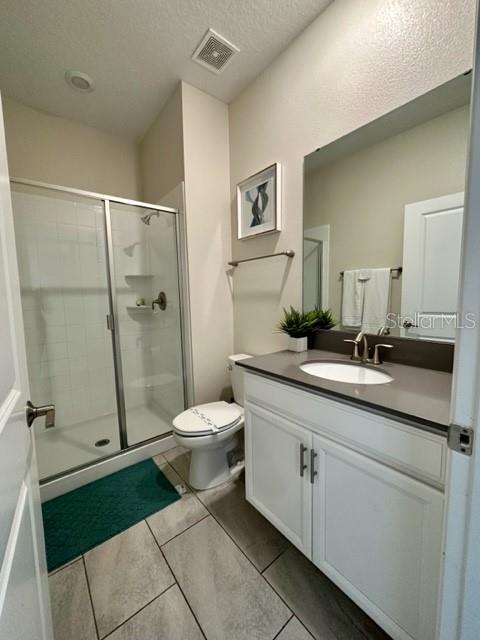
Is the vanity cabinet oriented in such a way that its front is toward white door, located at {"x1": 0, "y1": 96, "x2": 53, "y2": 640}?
yes

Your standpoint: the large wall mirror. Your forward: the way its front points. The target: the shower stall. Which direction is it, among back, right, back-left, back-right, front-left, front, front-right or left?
front-right

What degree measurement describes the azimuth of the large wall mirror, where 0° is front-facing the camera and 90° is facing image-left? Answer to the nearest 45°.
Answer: approximately 45°

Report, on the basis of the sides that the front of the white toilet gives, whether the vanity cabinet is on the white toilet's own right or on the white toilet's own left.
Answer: on the white toilet's own left

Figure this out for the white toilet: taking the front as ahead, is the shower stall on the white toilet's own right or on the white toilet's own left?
on the white toilet's own right

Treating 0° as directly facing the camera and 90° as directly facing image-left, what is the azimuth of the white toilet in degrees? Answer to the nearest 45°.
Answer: approximately 45°

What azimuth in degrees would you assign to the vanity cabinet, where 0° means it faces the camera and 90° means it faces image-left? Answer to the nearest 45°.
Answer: approximately 45°

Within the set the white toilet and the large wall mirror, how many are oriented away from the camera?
0

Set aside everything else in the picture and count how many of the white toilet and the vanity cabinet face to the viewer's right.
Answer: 0
